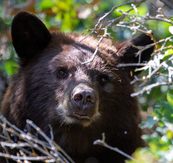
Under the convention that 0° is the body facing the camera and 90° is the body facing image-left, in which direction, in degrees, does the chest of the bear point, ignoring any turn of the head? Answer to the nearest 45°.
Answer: approximately 0°

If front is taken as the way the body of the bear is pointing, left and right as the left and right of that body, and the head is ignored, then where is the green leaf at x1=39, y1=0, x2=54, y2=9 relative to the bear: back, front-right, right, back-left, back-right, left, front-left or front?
back
